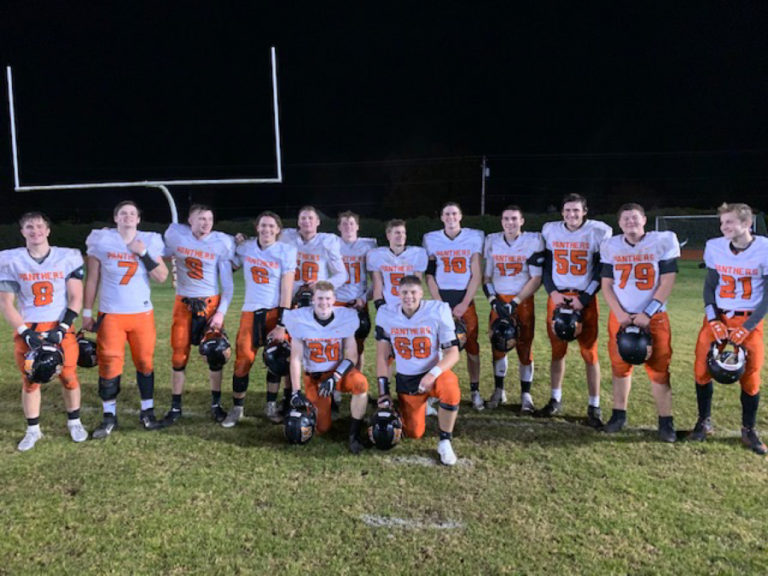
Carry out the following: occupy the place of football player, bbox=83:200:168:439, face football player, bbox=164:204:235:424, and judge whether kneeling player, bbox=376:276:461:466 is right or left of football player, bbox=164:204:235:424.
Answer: right

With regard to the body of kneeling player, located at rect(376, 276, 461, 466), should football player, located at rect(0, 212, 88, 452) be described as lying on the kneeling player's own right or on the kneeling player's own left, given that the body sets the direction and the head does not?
on the kneeling player's own right

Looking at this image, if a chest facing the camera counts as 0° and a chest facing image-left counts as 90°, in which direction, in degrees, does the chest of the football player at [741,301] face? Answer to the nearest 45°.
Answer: approximately 0°
